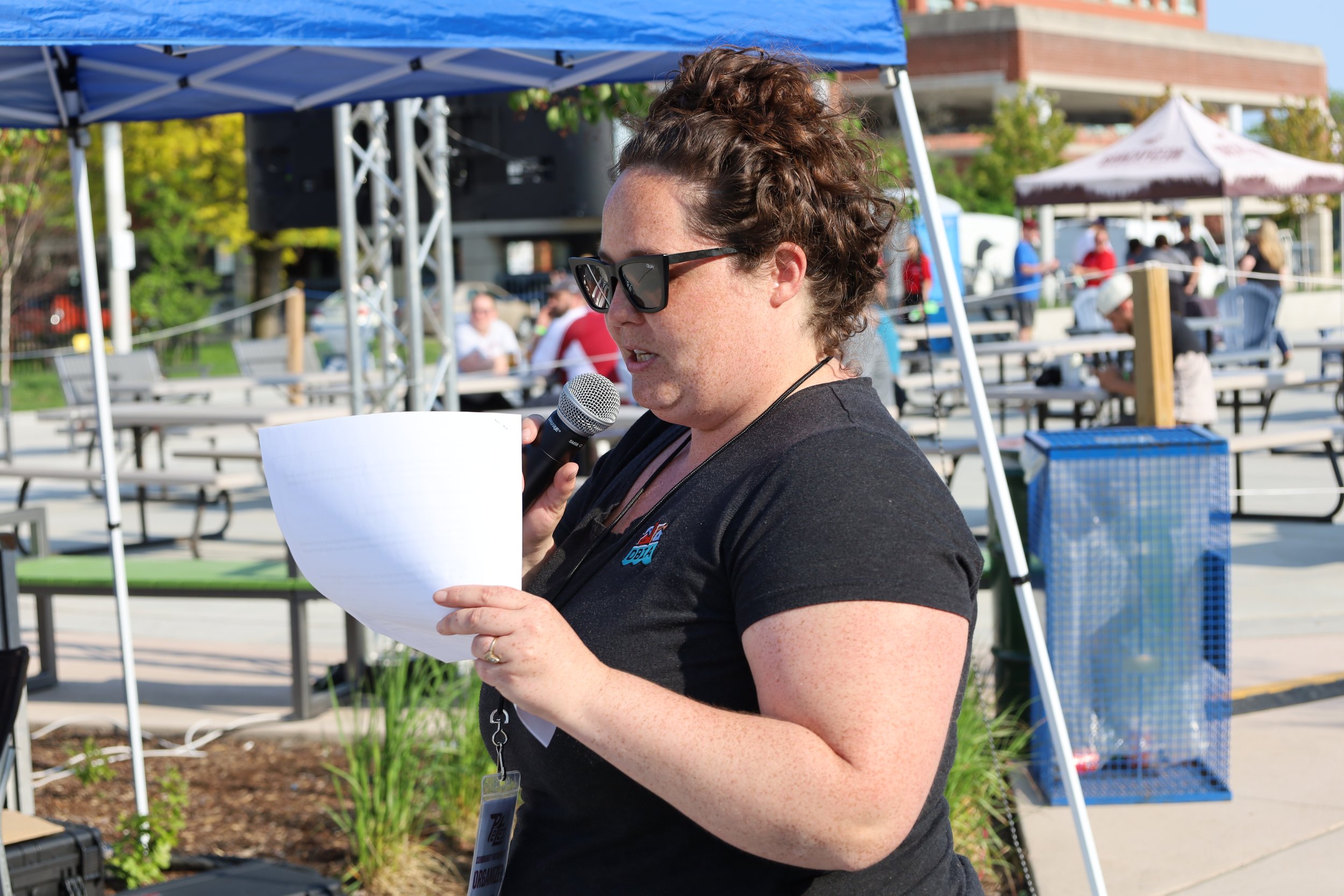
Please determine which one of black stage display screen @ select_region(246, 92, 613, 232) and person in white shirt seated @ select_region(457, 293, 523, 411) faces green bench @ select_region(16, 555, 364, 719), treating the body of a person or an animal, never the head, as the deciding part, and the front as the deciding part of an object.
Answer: the person in white shirt seated

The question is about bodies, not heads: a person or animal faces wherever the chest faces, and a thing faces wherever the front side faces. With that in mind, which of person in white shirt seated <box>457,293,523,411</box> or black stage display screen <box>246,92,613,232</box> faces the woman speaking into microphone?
the person in white shirt seated

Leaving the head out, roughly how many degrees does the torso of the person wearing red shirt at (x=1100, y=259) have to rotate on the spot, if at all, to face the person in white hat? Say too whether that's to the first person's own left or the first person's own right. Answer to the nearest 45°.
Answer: approximately 45° to the first person's own left

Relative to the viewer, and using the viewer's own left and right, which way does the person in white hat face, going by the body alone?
facing to the left of the viewer

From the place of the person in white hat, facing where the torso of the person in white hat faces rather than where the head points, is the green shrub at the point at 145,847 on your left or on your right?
on your left
